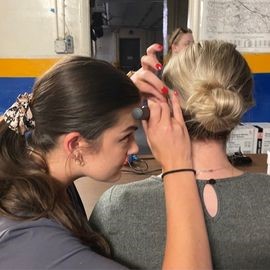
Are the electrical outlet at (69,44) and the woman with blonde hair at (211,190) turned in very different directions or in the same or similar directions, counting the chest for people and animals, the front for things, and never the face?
very different directions

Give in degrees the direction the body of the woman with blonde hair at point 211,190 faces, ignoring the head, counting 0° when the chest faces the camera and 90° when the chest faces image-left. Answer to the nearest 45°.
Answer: approximately 180°

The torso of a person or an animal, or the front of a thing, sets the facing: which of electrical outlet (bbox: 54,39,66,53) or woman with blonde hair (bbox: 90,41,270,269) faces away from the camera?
the woman with blonde hair

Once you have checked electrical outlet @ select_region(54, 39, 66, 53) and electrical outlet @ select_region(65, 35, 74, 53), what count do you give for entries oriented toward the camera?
2

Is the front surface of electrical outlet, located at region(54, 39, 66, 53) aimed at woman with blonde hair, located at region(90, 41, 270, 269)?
yes
